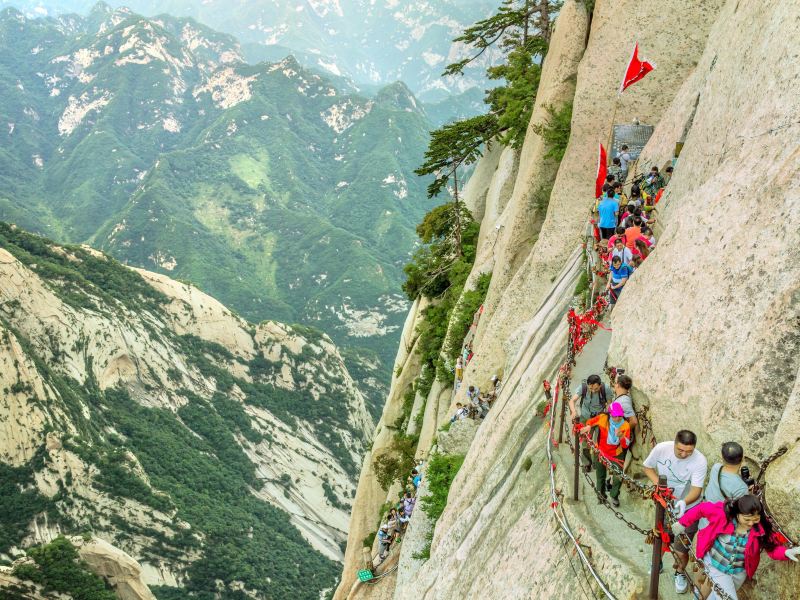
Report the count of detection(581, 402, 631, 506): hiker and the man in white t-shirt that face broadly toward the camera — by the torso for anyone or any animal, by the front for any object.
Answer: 2

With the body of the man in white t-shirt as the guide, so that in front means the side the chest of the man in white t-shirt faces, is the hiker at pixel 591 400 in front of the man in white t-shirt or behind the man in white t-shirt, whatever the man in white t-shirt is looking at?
behind

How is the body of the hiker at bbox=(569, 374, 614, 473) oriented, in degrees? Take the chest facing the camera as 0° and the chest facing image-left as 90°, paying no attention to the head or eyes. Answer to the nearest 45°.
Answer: approximately 0°

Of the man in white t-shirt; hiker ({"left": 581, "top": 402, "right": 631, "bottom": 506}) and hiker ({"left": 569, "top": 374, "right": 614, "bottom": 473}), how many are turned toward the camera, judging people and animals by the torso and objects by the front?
3
